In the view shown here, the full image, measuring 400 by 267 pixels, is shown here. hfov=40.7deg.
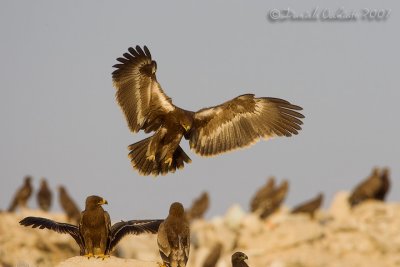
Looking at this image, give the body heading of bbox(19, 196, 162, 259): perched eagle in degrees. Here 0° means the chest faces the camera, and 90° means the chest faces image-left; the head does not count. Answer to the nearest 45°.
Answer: approximately 0°

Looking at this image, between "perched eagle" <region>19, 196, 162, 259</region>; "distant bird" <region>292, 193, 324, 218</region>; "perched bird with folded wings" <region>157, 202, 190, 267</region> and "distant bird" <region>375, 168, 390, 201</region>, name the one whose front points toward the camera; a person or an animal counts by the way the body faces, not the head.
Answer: the perched eagle

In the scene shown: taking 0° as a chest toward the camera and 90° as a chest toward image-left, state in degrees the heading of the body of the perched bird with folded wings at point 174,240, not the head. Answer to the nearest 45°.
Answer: approximately 180°

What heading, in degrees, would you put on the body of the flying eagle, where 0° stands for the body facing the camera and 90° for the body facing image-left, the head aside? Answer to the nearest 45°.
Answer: approximately 315°

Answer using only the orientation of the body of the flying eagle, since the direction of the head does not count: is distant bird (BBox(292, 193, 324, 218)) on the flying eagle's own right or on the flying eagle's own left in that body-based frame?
on the flying eagle's own left

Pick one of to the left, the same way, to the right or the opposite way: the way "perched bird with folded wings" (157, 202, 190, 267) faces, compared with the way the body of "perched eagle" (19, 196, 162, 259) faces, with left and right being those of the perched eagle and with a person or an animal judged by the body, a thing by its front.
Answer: the opposite way

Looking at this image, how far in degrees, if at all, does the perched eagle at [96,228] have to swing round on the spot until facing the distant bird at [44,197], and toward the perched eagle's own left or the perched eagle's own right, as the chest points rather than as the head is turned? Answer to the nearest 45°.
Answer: approximately 180°
